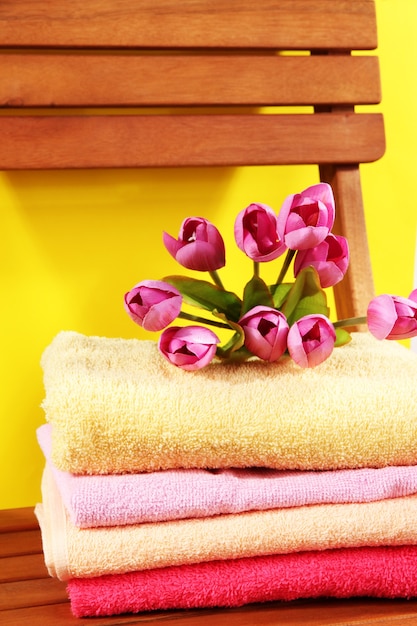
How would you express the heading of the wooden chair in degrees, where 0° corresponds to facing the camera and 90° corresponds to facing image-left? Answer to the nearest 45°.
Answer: approximately 0°
